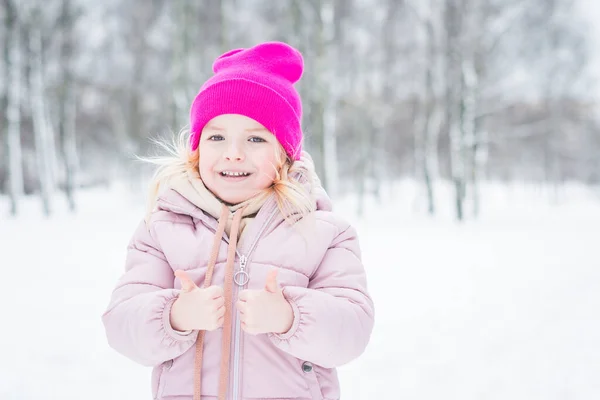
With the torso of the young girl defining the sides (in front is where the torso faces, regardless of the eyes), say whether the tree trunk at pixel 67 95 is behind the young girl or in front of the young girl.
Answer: behind

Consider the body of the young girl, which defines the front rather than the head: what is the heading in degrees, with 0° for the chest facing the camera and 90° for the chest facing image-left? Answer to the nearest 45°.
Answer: approximately 0°

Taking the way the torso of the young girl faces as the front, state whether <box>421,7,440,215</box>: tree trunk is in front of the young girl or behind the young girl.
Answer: behind

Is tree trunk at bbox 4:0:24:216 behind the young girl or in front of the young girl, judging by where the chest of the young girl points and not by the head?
behind

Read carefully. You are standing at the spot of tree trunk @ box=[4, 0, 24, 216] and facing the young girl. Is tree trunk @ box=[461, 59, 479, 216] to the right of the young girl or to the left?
left

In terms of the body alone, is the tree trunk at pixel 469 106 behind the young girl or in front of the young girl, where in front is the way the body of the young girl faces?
behind

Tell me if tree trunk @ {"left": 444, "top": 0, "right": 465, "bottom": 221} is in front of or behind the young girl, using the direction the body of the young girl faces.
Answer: behind
